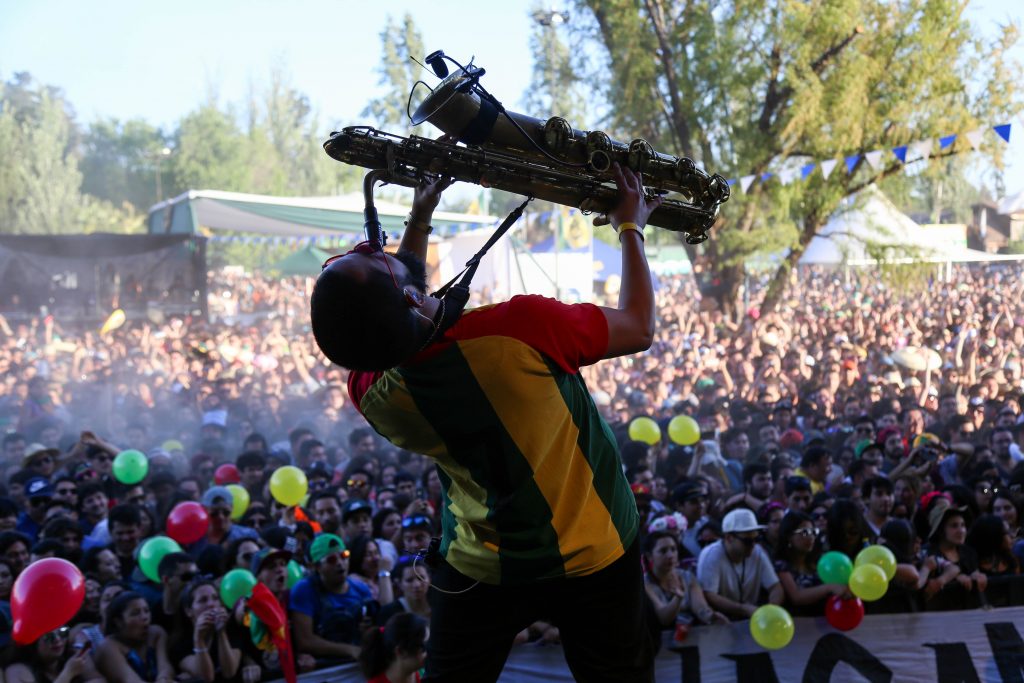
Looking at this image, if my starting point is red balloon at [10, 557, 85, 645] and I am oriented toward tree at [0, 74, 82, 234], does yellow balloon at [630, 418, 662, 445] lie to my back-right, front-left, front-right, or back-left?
front-right

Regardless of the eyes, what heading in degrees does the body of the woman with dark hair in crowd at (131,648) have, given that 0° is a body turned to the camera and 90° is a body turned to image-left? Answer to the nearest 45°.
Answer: approximately 315°

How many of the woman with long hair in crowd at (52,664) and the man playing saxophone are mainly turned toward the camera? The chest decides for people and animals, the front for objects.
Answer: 1

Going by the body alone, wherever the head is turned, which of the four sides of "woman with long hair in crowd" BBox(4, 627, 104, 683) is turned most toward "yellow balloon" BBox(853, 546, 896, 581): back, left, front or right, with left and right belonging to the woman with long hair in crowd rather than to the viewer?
left

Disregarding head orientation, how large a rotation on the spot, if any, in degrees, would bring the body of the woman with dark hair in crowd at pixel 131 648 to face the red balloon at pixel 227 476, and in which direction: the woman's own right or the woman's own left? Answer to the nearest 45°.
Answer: approximately 135° to the woman's own left

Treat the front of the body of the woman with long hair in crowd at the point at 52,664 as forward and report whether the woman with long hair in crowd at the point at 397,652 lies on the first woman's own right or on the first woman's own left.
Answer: on the first woman's own left

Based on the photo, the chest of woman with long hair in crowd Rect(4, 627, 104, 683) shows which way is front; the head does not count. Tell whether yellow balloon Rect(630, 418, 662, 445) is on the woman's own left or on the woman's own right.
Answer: on the woman's own left

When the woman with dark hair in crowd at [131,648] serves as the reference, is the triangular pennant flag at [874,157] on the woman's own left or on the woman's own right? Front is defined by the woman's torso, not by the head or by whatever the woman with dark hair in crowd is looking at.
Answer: on the woman's own left

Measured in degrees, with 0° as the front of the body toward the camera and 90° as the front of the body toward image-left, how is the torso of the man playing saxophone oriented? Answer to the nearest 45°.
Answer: approximately 225°

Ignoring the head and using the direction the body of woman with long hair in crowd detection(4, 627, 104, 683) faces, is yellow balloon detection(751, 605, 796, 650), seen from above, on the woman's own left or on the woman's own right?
on the woman's own left

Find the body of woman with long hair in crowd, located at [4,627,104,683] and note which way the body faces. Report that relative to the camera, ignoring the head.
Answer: toward the camera

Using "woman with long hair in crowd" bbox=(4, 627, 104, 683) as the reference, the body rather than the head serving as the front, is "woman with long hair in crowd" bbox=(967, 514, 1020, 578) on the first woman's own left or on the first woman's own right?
on the first woman's own left
